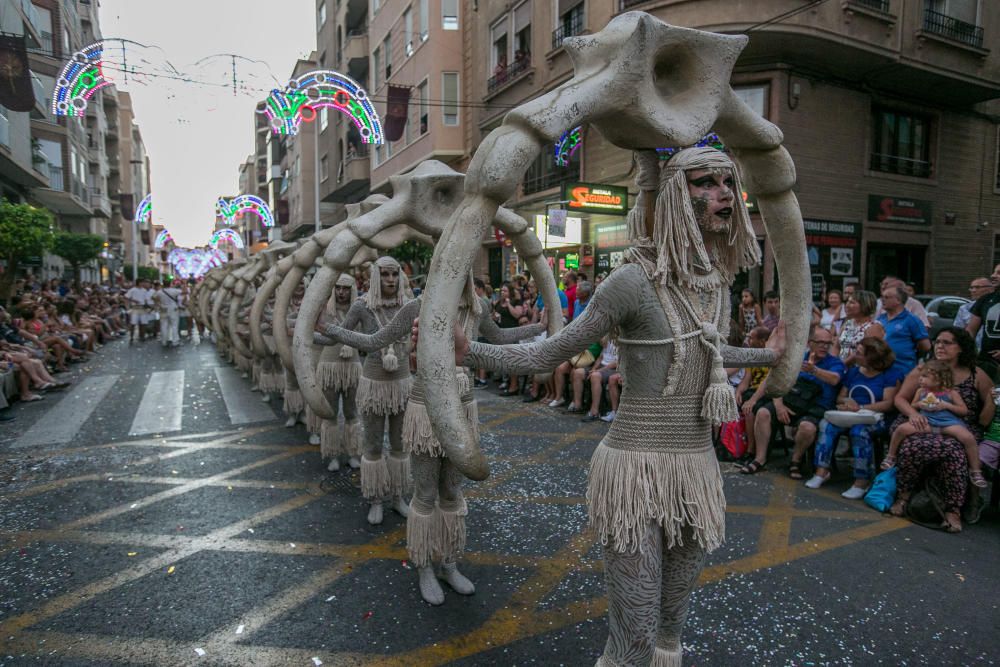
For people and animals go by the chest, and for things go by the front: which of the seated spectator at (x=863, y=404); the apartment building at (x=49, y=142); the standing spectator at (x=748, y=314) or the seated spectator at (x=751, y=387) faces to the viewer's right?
the apartment building

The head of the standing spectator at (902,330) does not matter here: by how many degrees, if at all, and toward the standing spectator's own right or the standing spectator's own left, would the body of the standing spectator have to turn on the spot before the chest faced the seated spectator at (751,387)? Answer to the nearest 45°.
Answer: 0° — they already face them

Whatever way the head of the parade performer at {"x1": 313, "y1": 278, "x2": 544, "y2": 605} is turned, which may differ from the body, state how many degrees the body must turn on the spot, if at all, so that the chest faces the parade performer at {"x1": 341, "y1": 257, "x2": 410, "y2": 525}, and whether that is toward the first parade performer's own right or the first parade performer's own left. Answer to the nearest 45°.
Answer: approximately 180°

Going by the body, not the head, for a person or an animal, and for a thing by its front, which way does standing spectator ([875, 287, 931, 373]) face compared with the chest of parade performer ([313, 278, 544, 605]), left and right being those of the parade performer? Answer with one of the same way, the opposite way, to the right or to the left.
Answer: to the right

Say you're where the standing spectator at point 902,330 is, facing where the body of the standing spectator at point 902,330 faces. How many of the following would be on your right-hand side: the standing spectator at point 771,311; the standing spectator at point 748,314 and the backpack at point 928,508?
2

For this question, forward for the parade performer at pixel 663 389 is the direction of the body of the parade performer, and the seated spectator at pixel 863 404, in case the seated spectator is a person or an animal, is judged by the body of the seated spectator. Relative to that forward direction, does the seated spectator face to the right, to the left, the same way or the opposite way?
to the right

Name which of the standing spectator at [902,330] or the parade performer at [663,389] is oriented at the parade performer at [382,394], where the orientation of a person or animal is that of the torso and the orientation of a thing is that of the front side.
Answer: the standing spectator

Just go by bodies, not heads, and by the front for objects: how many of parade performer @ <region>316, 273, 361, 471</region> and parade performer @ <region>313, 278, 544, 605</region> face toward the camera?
2

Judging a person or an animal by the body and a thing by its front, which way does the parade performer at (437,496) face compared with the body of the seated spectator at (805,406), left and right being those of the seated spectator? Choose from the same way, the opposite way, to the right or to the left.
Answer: to the left

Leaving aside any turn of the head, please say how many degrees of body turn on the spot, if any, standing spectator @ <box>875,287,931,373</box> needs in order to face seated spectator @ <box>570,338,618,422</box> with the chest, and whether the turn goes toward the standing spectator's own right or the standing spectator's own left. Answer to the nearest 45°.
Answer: approximately 45° to the standing spectator's own right

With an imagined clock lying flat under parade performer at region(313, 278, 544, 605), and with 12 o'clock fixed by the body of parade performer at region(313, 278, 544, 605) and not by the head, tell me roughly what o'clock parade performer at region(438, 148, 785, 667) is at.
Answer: parade performer at region(438, 148, 785, 667) is roughly at 11 o'clock from parade performer at region(313, 278, 544, 605).

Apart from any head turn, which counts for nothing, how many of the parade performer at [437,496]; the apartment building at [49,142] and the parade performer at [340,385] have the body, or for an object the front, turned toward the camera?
2

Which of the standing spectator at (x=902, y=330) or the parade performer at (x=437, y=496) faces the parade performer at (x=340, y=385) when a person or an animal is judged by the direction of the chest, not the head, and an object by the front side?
the standing spectator
